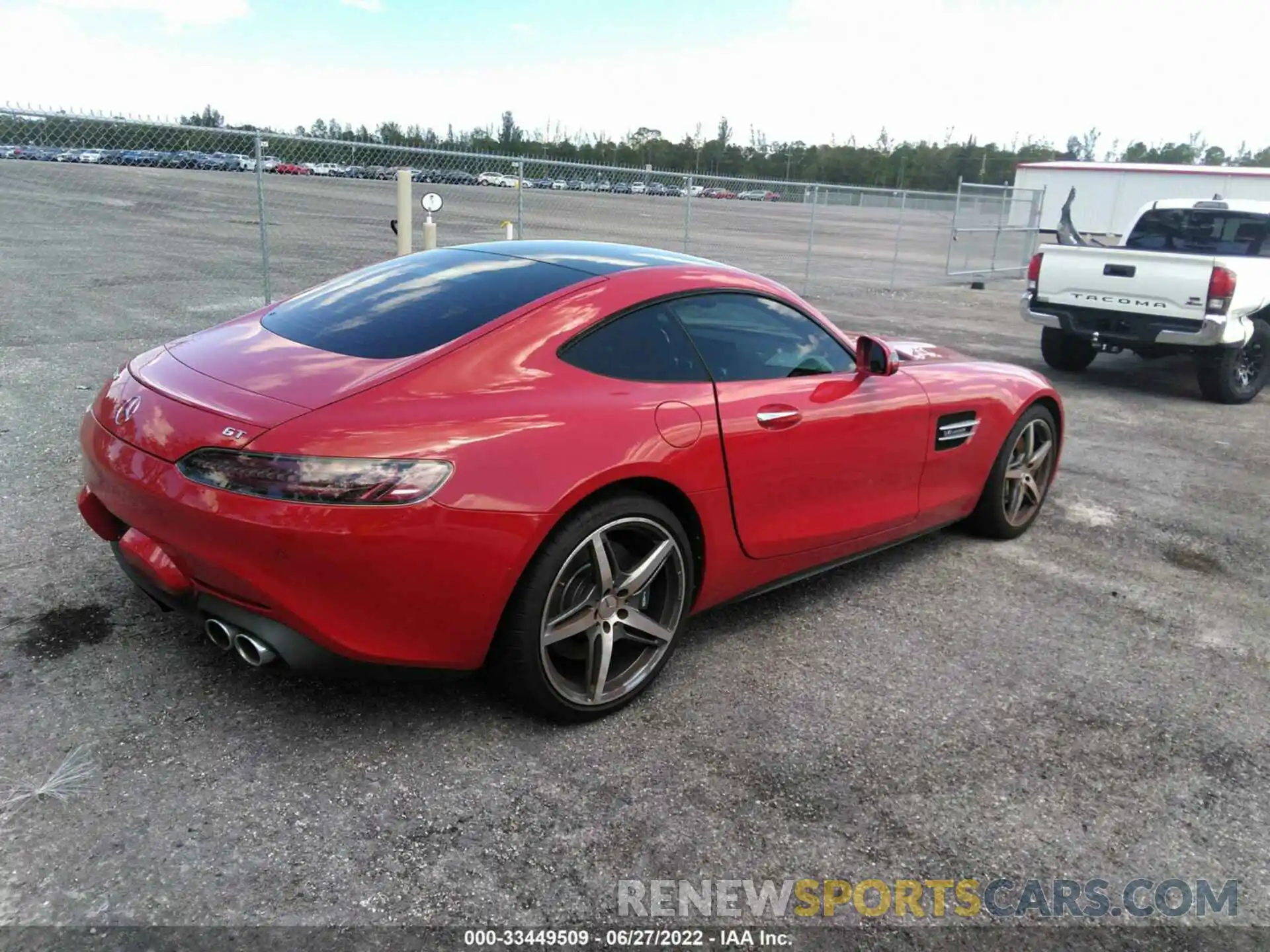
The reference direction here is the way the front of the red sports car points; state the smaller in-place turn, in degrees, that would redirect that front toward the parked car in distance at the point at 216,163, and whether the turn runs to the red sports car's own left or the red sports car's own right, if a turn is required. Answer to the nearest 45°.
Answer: approximately 90° to the red sports car's own left

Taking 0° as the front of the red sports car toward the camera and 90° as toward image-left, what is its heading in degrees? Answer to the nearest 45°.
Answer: approximately 225°

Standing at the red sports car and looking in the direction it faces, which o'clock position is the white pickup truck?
The white pickup truck is roughly at 12 o'clock from the red sports car.

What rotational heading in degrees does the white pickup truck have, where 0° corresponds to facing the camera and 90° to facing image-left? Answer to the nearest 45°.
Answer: approximately 225°

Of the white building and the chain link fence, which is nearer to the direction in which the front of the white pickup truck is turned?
the white building

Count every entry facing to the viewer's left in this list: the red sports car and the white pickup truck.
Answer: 0

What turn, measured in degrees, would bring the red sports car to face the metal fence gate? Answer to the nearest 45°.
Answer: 0° — it already faces it

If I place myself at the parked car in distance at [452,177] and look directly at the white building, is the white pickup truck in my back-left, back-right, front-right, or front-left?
front-right

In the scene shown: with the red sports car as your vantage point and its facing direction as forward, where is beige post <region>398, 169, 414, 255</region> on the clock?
The beige post is roughly at 10 o'clock from the red sports car.

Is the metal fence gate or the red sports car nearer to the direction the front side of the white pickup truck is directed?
the metal fence gate

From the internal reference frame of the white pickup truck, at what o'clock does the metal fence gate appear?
The metal fence gate is roughly at 10 o'clock from the white pickup truck.

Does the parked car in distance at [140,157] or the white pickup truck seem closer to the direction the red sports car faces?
the white pickup truck

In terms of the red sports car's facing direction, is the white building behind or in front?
in front
